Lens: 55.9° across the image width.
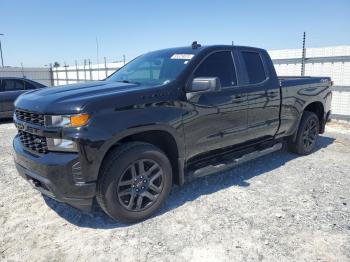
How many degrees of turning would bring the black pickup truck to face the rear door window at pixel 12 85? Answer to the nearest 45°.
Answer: approximately 90° to its right

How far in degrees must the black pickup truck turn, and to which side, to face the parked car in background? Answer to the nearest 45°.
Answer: approximately 90° to its right

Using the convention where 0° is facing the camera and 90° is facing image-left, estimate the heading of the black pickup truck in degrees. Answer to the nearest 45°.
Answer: approximately 45°
